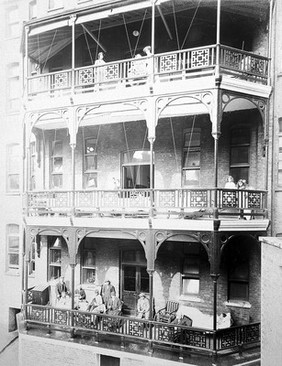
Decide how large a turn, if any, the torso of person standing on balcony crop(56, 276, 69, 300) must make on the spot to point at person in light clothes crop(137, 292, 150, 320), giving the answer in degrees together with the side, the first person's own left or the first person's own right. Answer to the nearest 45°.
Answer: approximately 45° to the first person's own left

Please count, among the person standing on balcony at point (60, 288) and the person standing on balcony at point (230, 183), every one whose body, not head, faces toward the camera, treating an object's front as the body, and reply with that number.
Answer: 2

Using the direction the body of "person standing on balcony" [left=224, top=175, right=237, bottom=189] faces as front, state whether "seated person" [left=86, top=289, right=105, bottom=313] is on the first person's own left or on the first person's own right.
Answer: on the first person's own right

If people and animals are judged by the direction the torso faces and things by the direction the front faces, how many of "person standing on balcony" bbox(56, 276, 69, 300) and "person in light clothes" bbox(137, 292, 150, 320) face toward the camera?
2

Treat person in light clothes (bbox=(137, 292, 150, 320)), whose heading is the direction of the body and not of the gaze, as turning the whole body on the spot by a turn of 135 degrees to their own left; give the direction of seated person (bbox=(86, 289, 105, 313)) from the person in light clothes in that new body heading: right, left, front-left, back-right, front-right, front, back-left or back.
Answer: back-left

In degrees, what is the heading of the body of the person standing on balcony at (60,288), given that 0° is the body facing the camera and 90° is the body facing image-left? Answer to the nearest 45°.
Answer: approximately 0°
